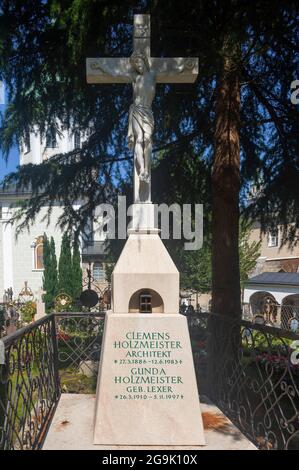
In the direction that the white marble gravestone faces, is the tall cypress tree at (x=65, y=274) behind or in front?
behind

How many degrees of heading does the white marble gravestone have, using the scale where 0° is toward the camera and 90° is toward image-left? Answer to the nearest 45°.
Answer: approximately 0°

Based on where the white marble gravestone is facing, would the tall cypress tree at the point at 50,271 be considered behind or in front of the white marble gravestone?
behind
